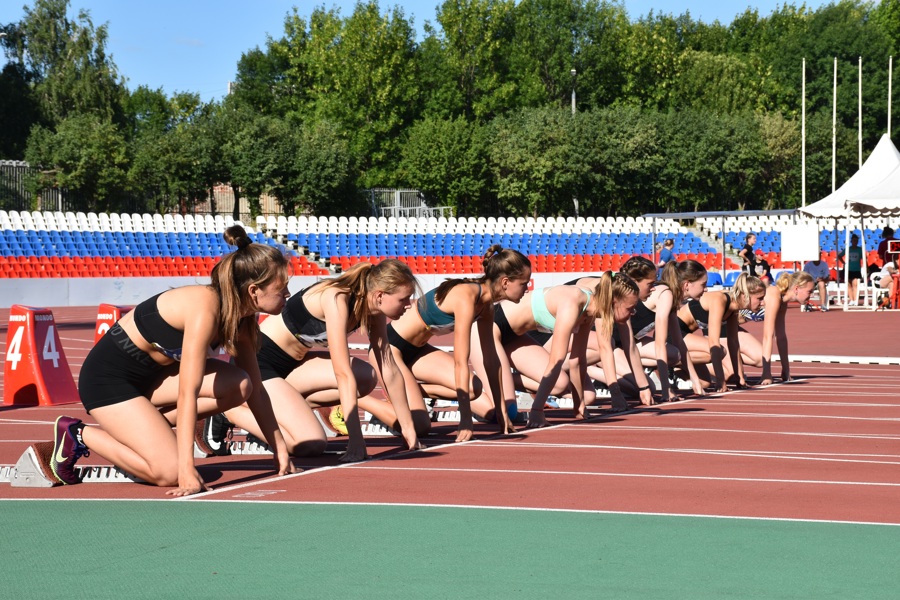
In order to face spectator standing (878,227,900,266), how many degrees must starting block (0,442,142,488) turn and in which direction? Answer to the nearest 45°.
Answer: approximately 45° to its left

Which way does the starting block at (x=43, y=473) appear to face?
to the viewer's right

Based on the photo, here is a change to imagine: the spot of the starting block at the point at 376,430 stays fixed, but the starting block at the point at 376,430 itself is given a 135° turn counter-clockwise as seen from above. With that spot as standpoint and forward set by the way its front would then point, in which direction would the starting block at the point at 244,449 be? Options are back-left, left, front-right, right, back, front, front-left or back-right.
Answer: left

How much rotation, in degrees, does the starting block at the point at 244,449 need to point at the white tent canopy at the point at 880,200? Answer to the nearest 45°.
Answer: approximately 45° to its left

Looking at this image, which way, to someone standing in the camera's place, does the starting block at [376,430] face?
facing to the right of the viewer

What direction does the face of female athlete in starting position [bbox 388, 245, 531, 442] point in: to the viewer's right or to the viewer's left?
to the viewer's right

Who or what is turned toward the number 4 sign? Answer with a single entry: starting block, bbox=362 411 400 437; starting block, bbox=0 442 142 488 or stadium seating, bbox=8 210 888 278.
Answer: the stadium seating

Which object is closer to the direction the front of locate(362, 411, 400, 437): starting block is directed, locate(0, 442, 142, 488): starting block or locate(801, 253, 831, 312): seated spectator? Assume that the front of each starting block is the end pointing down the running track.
the seated spectator

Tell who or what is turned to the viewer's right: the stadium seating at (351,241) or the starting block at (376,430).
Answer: the starting block

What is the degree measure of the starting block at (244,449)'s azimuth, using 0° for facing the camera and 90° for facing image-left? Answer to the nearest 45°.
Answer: approximately 270°

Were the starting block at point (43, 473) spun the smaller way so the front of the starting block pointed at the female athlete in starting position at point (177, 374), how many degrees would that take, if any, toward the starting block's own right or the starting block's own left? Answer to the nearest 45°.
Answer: approximately 45° to the starting block's own right

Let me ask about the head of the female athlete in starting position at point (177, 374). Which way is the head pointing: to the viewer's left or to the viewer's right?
to the viewer's right

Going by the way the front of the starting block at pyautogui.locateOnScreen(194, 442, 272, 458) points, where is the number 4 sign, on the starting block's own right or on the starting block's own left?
on the starting block's own left
